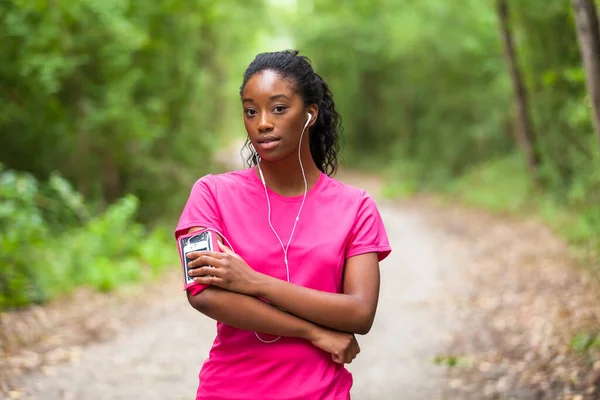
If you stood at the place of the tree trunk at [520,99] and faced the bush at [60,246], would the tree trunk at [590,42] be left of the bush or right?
left

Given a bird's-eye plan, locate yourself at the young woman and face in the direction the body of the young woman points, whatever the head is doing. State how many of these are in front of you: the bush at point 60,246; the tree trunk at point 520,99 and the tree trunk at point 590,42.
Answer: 0

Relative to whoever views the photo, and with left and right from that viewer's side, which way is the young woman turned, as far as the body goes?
facing the viewer

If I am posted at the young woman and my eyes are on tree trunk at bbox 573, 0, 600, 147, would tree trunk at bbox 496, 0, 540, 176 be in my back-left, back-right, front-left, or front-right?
front-left

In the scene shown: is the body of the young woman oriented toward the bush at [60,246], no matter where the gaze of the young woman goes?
no

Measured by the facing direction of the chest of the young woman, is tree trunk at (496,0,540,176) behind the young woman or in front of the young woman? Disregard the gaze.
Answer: behind

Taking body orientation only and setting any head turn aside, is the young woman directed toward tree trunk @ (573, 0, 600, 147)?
no
